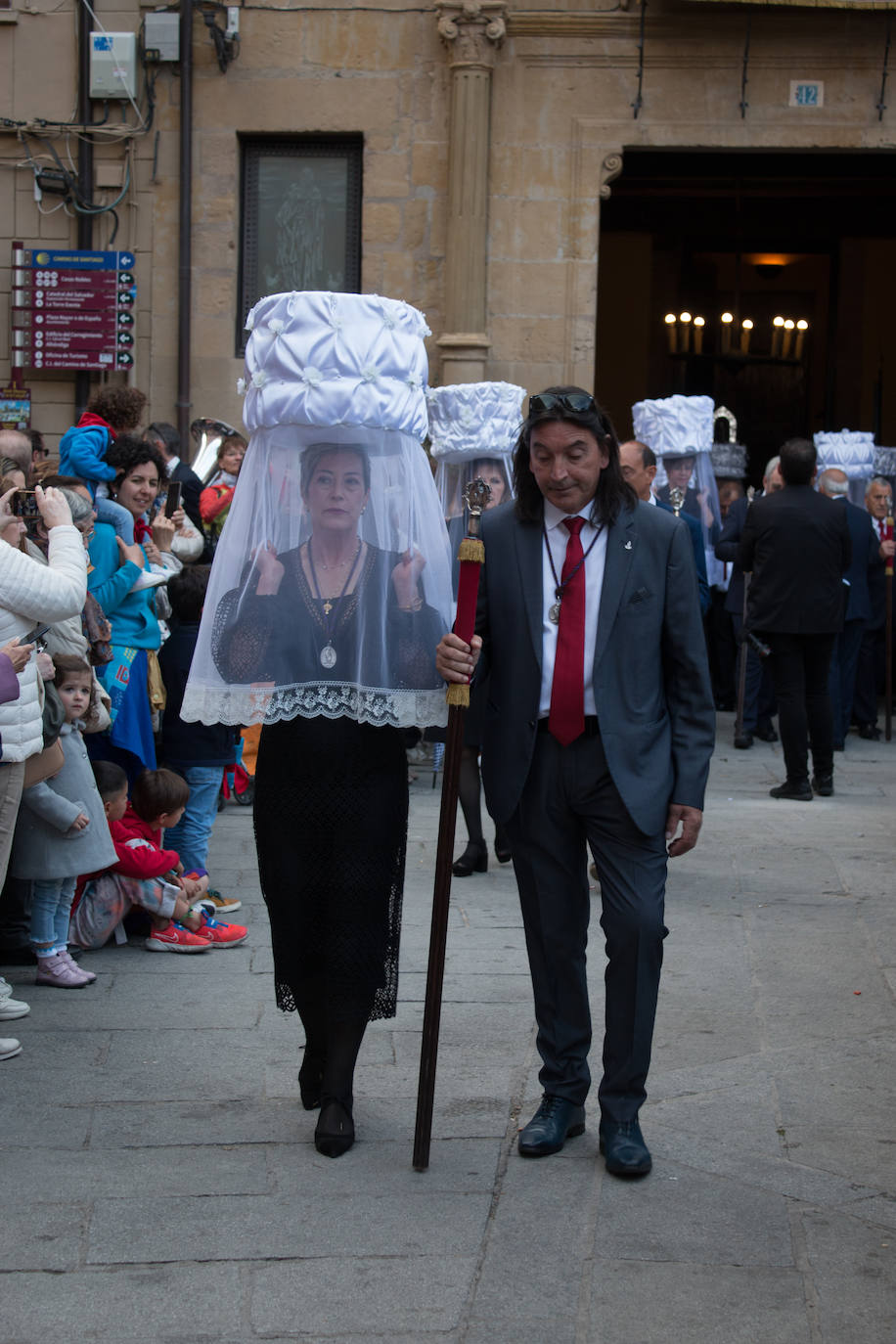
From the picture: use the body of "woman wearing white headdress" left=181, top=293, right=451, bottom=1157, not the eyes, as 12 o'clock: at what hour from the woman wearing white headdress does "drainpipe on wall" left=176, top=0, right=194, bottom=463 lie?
The drainpipe on wall is roughly at 6 o'clock from the woman wearing white headdress.

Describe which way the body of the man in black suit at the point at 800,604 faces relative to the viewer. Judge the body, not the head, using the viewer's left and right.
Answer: facing away from the viewer

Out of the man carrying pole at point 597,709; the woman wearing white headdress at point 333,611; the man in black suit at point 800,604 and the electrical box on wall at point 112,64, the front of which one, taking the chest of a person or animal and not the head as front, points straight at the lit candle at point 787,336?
the man in black suit

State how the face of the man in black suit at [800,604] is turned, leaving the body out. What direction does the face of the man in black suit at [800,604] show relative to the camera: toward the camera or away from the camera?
away from the camera

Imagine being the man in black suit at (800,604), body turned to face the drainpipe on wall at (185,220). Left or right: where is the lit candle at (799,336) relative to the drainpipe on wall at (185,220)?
right

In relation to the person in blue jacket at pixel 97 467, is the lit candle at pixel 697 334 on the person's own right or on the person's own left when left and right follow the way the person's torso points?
on the person's own left
